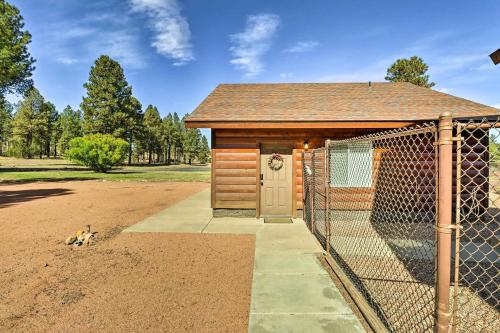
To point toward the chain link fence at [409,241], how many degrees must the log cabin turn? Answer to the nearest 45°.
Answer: approximately 45° to its left

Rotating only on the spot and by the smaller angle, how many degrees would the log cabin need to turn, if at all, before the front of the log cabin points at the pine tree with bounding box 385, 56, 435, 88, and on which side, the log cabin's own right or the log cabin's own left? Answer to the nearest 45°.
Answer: approximately 180°

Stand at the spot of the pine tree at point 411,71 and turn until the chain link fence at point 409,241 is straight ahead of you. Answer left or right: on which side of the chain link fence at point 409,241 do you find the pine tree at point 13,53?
right

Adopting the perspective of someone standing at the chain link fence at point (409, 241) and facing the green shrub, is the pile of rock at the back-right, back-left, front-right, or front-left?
front-left

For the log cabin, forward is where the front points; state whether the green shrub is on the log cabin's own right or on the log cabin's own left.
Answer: on the log cabin's own right

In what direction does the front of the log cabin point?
toward the camera

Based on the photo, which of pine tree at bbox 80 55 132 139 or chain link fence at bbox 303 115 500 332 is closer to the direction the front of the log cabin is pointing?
the chain link fence

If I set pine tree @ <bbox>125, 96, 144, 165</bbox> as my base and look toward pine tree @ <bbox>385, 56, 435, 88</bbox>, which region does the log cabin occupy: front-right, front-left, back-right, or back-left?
front-right
